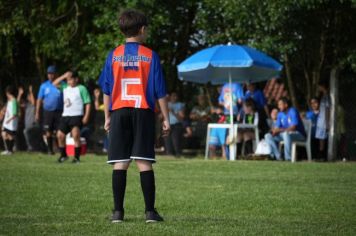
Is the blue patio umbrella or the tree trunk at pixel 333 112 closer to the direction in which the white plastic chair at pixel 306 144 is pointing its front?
the blue patio umbrella

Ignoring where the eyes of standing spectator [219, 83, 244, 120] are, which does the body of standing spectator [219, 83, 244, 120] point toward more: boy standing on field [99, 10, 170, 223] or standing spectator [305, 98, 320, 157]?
the boy standing on field

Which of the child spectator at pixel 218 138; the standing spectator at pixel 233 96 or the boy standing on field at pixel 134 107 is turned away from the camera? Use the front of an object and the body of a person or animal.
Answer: the boy standing on field

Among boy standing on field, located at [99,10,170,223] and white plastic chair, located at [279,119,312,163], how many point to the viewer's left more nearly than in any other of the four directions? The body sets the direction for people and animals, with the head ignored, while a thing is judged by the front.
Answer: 1

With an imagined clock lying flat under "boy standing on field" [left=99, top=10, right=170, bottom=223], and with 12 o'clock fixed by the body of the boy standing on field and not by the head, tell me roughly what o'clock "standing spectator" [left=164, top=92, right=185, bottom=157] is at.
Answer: The standing spectator is roughly at 12 o'clock from the boy standing on field.

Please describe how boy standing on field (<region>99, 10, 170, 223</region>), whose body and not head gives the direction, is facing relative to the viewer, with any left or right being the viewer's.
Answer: facing away from the viewer

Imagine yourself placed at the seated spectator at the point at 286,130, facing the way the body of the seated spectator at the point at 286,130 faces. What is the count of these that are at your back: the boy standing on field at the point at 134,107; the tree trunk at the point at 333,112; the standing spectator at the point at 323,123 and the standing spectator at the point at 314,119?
3

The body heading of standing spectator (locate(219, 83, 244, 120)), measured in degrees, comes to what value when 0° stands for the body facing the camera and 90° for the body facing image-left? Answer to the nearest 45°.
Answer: approximately 0°

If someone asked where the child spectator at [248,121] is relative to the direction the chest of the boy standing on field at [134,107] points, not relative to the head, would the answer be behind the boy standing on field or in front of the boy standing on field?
in front

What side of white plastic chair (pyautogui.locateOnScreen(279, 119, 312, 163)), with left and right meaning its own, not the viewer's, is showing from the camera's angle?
left
